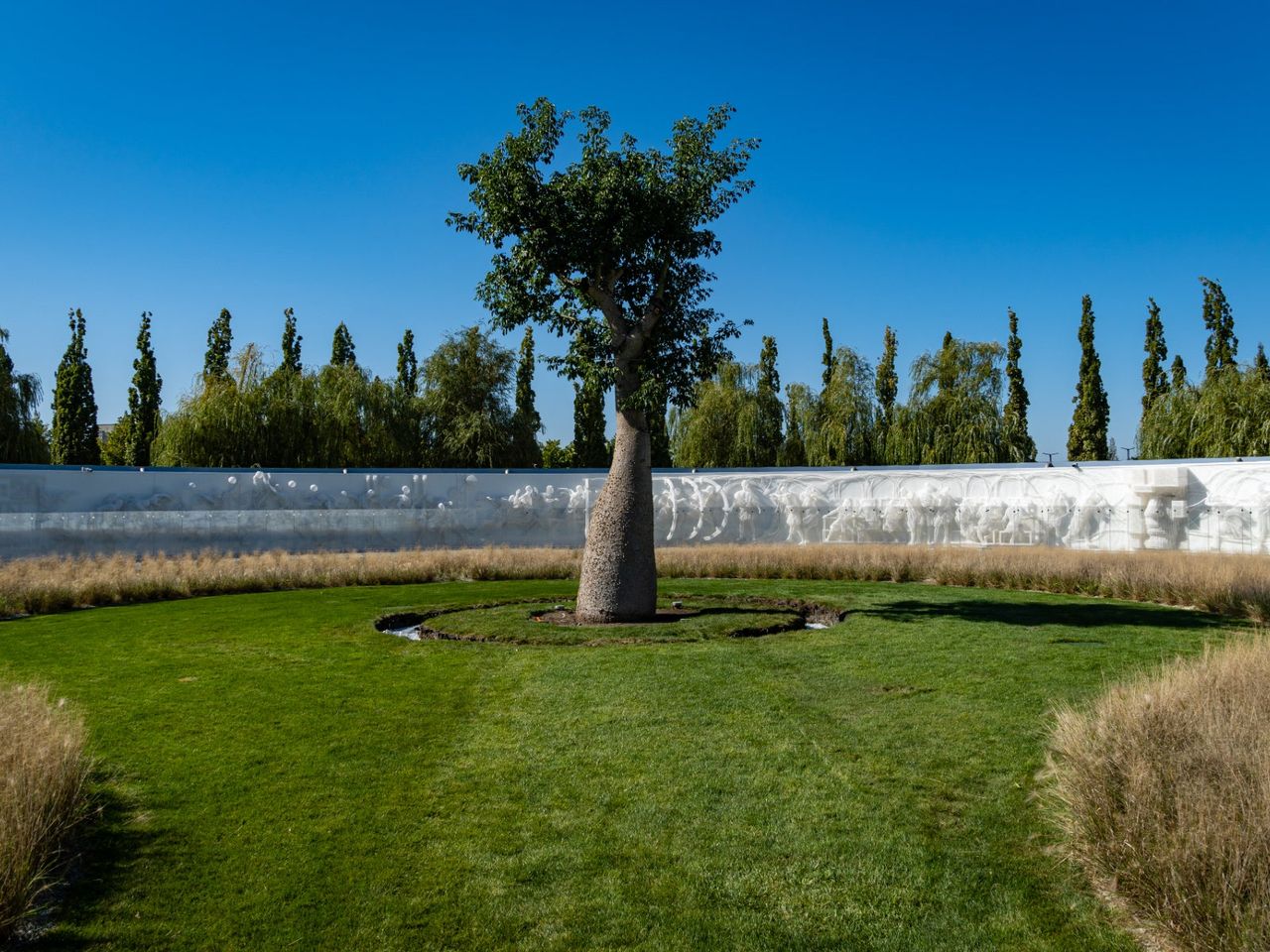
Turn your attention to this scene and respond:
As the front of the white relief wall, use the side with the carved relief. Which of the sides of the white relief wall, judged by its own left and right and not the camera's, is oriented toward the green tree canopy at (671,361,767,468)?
back

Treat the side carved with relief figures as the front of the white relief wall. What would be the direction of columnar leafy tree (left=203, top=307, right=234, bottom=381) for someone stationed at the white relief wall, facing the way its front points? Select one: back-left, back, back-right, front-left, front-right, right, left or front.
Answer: back-right

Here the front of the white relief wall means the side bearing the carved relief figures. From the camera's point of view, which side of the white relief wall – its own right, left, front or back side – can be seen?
front

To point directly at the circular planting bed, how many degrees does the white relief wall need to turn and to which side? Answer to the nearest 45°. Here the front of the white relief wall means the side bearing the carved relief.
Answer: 0° — it already faces it

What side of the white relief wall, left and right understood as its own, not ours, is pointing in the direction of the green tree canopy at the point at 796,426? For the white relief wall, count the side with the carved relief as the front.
back

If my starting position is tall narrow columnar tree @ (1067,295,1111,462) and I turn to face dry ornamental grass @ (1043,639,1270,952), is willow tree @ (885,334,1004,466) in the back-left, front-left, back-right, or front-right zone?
front-right

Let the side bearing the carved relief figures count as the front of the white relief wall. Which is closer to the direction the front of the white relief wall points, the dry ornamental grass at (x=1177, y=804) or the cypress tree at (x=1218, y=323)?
the dry ornamental grass

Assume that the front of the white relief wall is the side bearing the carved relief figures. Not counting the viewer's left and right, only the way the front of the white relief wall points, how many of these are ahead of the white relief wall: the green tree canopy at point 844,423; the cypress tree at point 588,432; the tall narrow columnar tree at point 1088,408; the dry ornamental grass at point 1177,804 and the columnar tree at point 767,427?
1

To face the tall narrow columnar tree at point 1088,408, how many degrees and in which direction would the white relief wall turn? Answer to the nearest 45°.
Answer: approximately 135° to its left

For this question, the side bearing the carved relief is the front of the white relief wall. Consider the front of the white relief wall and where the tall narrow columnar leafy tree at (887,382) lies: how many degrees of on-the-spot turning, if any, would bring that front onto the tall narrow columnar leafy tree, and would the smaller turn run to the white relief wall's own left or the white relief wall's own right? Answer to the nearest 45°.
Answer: approximately 135° to the white relief wall's own left

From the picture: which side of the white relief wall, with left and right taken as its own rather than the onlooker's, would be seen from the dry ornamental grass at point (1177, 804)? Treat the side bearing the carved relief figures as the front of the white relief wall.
front

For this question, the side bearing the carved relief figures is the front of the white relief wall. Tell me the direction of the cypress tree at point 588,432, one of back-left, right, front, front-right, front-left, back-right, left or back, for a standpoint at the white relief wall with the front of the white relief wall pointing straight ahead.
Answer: back

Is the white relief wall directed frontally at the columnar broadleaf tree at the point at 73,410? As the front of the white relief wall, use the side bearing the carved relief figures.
no

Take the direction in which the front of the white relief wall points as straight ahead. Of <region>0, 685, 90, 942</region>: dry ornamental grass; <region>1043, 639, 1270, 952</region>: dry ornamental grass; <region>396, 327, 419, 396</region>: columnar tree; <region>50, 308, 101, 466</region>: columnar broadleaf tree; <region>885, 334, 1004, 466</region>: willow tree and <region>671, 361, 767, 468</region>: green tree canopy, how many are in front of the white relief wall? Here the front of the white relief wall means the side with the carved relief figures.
2

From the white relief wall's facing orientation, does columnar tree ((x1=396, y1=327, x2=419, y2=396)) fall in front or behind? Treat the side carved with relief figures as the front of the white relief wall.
behind

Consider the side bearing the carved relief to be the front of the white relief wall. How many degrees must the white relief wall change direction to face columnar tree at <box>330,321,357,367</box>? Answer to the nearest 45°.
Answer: approximately 135° to its right

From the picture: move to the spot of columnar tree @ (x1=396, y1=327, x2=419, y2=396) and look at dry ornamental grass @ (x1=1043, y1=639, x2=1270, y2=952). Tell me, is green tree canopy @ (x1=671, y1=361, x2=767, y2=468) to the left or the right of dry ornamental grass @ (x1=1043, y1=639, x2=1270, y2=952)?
left

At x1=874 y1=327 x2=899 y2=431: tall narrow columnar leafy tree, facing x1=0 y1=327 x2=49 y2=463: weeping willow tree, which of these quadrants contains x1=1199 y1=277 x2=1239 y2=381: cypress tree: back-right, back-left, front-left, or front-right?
back-left
